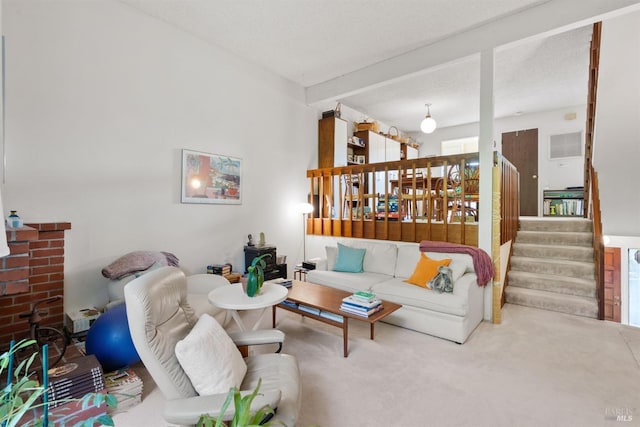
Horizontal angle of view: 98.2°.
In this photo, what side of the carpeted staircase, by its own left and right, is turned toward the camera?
front

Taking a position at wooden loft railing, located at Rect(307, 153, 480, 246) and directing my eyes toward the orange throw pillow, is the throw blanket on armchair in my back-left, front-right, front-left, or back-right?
front-right

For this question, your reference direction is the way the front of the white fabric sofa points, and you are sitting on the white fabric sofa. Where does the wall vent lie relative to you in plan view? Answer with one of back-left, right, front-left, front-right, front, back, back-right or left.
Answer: back

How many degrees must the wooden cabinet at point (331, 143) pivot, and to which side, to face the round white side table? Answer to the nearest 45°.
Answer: approximately 45° to its right

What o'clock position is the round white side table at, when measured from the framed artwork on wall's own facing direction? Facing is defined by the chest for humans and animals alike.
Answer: The round white side table is roughly at 1 o'clock from the framed artwork on wall.

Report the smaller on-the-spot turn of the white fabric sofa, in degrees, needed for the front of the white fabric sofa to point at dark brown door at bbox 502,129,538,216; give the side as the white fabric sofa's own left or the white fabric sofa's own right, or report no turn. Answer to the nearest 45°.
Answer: approximately 180°

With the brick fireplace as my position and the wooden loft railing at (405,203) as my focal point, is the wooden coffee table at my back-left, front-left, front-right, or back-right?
front-right

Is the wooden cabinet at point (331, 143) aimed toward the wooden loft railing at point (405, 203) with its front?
yes

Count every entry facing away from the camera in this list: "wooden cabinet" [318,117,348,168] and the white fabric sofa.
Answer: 0

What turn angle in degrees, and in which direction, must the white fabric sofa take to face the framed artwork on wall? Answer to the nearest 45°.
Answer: approximately 45° to its right

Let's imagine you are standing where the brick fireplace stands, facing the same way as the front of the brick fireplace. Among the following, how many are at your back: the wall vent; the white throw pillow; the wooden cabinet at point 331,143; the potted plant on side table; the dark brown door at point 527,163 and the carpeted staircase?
0

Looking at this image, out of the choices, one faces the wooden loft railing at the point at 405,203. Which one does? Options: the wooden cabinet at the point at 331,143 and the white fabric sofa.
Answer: the wooden cabinet

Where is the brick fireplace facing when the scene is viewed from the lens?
facing the viewer and to the right of the viewer

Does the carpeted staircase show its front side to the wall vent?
no

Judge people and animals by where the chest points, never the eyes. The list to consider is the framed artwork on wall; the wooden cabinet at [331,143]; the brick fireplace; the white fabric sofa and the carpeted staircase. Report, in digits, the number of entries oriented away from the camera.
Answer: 0

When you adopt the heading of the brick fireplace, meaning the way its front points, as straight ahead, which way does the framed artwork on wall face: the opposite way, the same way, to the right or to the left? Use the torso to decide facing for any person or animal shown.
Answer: the same way

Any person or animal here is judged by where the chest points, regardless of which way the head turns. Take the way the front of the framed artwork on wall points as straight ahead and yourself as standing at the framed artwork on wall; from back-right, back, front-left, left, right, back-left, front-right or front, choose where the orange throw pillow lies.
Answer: front

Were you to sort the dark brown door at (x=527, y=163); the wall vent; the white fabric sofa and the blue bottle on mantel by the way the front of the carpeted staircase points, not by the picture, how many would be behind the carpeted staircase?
2

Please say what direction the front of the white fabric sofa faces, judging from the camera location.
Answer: facing the viewer and to the left of the viewer

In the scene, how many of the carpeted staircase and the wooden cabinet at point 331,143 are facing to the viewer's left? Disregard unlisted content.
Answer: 0
